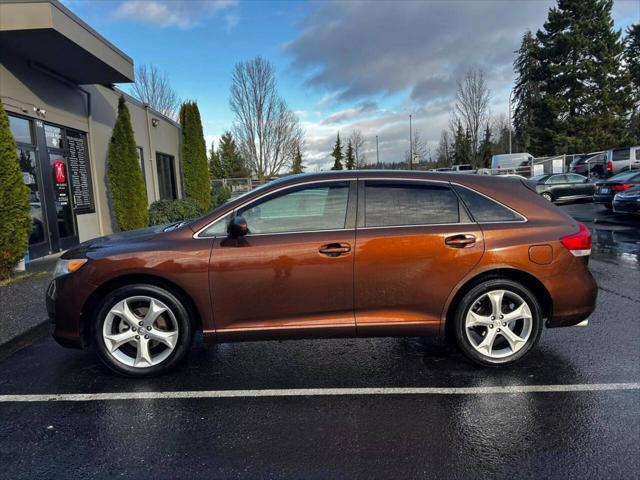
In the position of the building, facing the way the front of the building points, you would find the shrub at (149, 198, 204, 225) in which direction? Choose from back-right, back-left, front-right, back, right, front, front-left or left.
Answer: left

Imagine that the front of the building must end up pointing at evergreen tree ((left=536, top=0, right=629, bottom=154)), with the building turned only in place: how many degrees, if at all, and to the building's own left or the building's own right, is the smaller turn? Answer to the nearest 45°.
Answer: approximately 45° to the building's own left

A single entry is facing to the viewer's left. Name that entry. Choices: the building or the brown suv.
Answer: the brown suv

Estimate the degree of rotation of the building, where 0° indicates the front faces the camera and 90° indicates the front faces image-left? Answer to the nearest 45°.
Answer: approximately 315°

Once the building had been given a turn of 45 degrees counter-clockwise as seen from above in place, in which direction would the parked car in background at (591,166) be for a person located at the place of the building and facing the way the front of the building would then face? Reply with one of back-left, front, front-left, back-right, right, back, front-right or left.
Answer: front

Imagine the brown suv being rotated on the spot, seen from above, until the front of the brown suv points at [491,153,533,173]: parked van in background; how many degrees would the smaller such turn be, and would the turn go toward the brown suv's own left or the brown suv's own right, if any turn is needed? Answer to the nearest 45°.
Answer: approximately 135° to the brown suv's own right

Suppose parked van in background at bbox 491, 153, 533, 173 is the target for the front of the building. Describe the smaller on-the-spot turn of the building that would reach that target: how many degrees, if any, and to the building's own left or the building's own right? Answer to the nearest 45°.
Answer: approximately 45° to the building's own left

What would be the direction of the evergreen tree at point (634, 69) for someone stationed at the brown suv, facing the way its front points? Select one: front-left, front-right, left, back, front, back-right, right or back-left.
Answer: back-right

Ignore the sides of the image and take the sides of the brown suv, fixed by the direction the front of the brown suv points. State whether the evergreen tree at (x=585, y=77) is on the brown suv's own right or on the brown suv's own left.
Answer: on the brown suv's own right

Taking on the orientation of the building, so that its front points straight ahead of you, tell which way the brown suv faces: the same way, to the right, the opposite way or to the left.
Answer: the opposite way

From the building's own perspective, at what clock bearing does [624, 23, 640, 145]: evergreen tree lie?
The evergreen tree is roughly at 10 o'clock from the building.

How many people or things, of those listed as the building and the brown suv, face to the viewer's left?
1

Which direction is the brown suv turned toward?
to the viewer's left

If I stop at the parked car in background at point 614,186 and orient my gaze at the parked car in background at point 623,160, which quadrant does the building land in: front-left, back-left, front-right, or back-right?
back-left

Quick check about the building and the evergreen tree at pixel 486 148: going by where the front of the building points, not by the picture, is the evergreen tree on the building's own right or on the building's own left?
on the building's own left

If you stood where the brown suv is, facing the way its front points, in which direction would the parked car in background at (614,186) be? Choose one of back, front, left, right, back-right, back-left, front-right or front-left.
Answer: back-right
